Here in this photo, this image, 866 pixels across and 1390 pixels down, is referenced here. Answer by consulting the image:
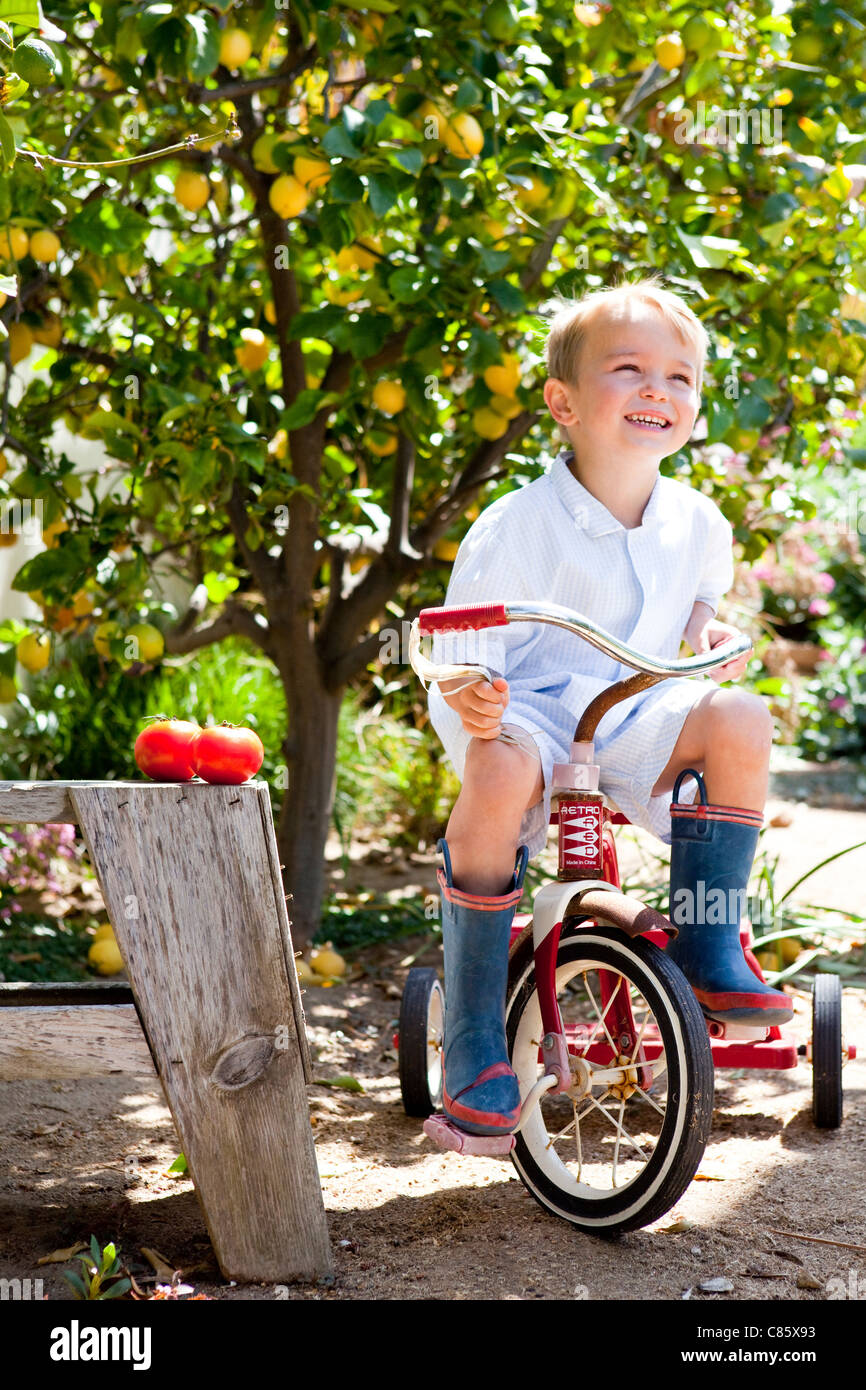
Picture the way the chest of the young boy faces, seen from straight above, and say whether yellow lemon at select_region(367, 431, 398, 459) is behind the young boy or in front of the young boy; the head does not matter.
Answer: behind

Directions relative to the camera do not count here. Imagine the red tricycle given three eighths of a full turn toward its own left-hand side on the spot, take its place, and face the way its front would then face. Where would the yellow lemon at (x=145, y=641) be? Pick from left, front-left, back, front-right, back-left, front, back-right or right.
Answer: left

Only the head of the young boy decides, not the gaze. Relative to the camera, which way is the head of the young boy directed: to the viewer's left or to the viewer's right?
to the viewer's right

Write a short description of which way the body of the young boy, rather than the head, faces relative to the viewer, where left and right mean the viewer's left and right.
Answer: facing the viewer and to the right of the viewer

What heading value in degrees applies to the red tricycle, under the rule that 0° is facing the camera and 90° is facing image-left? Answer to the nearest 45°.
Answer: approximately 0°

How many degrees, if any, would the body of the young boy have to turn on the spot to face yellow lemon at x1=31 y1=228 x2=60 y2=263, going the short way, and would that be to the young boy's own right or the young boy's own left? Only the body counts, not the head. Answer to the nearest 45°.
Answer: approximately 135° to the young boy's own right

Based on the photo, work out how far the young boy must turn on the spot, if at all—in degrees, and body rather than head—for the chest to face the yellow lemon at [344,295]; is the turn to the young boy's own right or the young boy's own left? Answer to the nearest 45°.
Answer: approximately 180°
